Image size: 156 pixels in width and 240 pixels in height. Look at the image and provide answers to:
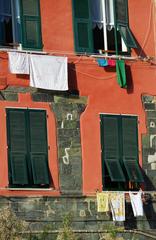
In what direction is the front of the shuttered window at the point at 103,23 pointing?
toward the camera

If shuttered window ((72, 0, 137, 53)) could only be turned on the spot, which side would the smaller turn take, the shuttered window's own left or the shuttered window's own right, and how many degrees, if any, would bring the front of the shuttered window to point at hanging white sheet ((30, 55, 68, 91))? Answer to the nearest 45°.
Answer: approximately 45° to the shuttered window's own right

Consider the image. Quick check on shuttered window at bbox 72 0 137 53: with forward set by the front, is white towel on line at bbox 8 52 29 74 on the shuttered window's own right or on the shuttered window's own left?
on the shuttered window's own right
